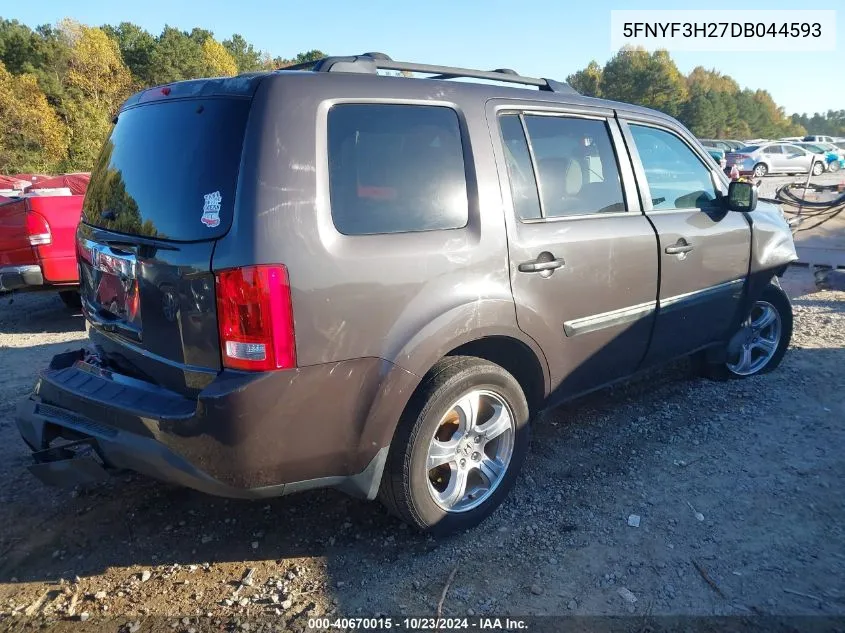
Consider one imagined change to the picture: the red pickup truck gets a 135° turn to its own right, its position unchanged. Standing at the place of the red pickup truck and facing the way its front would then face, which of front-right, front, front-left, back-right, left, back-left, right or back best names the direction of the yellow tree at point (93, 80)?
back

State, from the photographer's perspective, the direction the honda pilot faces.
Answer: facing away from the viewer and to the right of the viewer

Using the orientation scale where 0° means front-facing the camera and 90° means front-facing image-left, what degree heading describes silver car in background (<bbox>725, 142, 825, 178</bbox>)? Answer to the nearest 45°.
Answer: approximately 225°

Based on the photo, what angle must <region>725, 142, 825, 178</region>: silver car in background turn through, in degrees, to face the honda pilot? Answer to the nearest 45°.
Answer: approximately 135° to its right

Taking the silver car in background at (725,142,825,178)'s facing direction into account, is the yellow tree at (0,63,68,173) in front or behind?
behind

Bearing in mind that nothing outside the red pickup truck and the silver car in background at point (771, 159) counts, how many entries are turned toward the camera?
0

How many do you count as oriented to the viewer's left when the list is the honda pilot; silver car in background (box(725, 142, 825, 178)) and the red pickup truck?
0

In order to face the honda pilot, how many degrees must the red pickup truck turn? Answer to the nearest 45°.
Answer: approximately 135° to its right

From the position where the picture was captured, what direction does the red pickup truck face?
facing away from the viewer and to the right of the viewer

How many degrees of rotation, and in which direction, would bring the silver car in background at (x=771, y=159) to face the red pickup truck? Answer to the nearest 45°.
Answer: approximately 135° to its right
